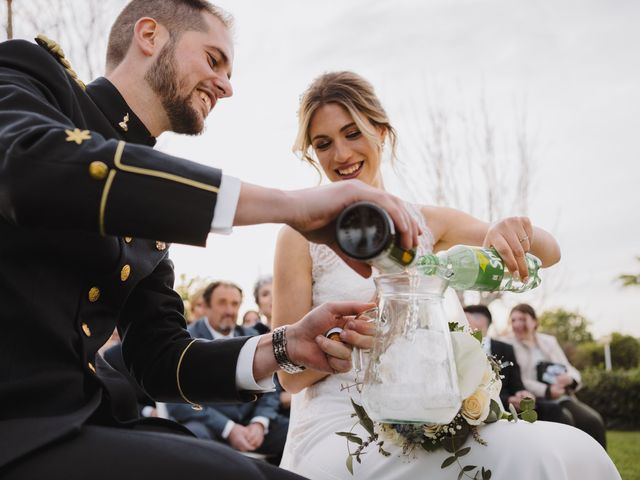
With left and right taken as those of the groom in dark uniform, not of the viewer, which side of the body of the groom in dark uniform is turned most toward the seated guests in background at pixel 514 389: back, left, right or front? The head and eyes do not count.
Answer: left

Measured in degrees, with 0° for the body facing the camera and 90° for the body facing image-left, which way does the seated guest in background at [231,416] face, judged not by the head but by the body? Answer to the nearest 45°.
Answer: approximately 315°

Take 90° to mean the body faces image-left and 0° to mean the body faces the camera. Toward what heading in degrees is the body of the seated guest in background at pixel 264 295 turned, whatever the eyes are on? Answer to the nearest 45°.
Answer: approximately 315°

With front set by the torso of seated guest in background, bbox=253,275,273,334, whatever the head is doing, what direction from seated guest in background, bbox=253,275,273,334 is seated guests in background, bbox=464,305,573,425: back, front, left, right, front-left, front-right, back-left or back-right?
front-left

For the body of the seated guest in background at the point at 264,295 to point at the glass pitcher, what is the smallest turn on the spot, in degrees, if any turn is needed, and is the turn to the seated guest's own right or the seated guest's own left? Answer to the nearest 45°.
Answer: approximately 45° to the seated guest's own right

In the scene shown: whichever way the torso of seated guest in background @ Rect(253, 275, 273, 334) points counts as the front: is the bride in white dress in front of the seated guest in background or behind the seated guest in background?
in front

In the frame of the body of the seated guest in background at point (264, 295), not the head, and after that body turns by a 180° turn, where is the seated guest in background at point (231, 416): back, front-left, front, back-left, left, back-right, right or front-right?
back-left

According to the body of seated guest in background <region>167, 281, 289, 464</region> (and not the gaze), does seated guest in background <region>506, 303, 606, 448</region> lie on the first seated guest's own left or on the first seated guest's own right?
on the first seated guest's own left

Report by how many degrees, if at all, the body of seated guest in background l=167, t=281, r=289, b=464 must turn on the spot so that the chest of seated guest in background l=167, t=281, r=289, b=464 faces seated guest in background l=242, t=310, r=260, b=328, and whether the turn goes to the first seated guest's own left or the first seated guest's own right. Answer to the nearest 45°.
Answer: approximately 135° to the first seated guest's own left

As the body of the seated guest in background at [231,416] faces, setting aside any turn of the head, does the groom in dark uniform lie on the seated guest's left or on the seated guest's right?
on the seated guest's right

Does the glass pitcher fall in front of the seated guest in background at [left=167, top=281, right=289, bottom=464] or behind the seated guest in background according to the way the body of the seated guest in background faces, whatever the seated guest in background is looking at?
in front

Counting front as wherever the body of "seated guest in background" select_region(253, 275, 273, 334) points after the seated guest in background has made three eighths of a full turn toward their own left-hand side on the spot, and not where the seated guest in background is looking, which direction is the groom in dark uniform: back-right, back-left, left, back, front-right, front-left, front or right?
back

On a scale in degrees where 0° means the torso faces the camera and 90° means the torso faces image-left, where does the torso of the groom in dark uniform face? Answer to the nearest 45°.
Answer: approximately 315°
